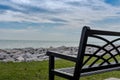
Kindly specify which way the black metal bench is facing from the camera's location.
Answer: facing away from the viewer and to the left of the viewer
